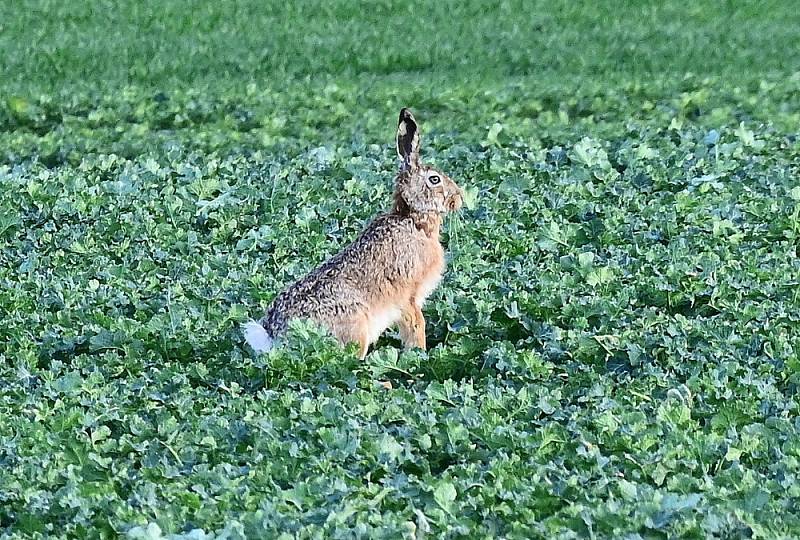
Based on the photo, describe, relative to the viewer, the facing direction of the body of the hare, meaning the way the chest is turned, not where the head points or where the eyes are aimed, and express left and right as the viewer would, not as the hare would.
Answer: facing to the right of the viewer
